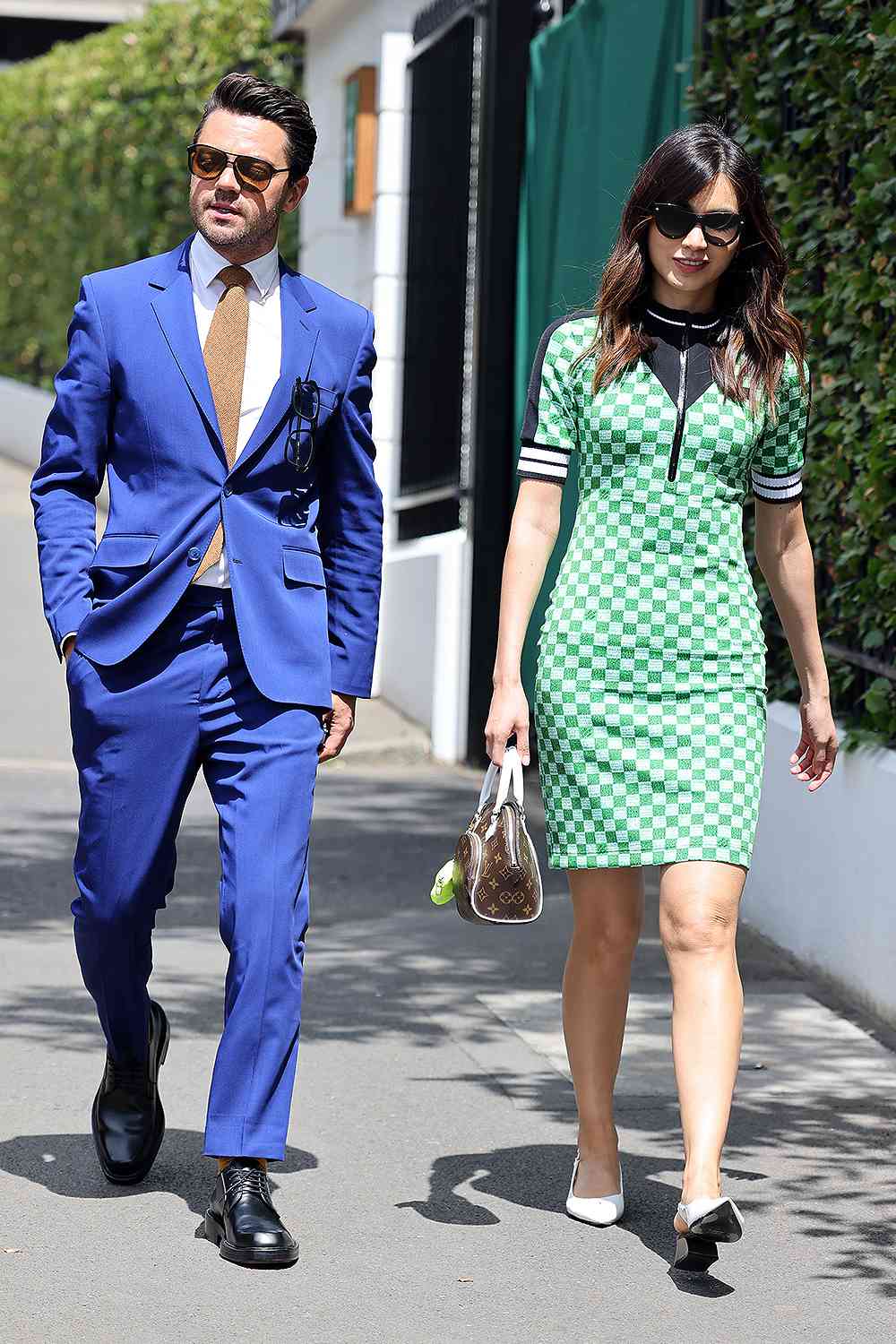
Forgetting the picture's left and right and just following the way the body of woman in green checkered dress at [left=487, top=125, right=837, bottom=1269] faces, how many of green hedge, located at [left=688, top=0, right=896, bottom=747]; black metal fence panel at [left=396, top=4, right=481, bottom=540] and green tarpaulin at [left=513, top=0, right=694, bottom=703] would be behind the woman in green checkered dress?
3

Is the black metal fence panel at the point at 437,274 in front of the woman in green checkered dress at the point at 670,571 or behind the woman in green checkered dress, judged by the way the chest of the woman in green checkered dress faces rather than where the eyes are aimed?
behind

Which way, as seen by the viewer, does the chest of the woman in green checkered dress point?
toward the camera

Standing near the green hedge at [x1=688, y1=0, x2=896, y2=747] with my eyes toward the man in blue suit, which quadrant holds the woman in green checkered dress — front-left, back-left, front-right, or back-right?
front-left

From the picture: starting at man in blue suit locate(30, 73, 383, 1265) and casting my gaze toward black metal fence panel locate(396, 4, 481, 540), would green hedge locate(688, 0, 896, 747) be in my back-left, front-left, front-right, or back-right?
front-right

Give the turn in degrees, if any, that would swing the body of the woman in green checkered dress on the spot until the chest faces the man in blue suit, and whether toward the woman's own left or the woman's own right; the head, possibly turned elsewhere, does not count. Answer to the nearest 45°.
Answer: approximately 90° to the woman's own right

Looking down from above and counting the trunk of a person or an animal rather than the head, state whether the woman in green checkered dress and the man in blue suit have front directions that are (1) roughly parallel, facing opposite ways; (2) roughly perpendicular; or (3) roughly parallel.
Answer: roughly parallel

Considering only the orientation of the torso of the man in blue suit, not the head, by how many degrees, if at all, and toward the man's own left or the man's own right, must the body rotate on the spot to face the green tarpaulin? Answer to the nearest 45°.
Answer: approximately 180°

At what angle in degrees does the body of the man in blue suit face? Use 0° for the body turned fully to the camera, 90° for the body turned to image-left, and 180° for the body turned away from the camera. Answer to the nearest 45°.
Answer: approximately 0°

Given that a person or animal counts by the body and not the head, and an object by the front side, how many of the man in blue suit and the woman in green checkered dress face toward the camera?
2
